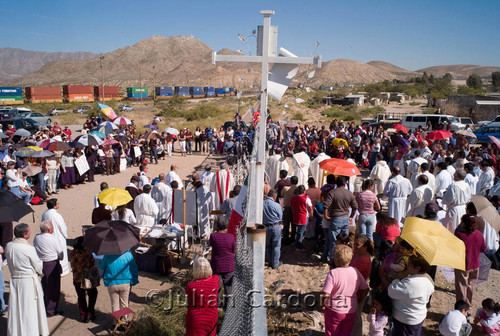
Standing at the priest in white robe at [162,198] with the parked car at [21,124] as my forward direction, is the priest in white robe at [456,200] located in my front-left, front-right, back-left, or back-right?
back-right

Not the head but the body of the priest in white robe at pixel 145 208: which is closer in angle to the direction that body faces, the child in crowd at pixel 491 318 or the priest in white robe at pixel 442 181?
the priest in white robe
